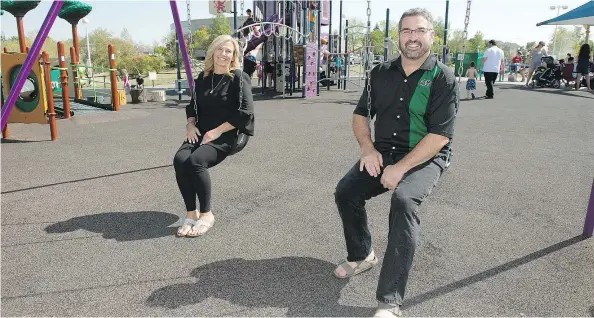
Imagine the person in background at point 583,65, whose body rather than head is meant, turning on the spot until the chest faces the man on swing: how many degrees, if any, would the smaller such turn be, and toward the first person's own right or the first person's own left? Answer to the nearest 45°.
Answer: approximately 180°

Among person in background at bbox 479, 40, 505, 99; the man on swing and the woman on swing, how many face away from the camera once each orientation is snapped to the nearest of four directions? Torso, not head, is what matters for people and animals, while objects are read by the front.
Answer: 1

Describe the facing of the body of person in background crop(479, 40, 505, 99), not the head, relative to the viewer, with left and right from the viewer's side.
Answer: facing away from the viewer

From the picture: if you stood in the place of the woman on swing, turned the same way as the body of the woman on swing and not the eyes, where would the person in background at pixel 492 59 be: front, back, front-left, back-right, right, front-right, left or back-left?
back

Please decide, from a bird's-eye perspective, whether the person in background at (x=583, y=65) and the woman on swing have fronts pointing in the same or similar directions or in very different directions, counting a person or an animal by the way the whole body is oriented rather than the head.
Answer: very different directions

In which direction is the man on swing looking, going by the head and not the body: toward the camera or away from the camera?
toward the camera

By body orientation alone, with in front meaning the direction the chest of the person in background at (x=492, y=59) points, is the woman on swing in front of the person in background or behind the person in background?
behind

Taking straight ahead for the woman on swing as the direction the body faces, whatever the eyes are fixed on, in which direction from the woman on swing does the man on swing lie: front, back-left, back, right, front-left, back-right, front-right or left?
left

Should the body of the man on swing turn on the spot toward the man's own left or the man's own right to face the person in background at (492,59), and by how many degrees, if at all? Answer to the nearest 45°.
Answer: approximately 135° to the man's own right

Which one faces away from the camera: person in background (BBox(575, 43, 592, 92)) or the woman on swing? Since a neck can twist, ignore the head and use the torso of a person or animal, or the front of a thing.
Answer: the person in background

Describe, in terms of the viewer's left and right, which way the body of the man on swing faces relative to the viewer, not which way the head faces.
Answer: facing the viewer and to the left of the viewer

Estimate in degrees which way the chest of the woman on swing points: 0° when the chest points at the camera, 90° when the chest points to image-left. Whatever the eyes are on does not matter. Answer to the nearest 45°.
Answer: approximately 45°

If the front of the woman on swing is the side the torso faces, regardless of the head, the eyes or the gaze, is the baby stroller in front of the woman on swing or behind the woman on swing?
behind
